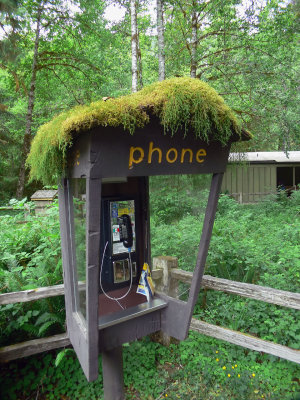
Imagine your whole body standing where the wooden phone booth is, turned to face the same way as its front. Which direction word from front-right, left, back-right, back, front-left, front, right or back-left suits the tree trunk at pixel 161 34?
back-left

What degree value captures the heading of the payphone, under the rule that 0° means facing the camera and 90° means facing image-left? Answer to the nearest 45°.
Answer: approximately 315°

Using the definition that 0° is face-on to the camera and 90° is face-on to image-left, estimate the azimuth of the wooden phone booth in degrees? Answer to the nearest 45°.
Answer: approximately 315°

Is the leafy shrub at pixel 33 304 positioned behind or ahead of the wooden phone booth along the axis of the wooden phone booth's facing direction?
behind
